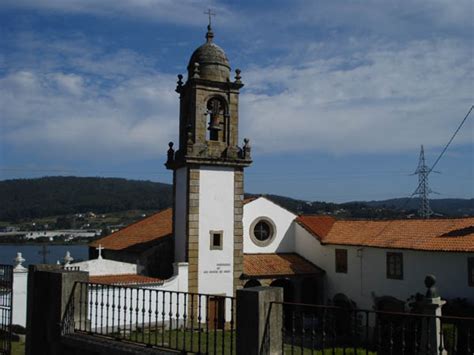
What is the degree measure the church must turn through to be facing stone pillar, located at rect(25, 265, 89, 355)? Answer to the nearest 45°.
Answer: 0° — it already faces it

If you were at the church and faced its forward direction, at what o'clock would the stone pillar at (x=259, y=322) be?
The stone pillar is roughly at 12 o'clock from the church.

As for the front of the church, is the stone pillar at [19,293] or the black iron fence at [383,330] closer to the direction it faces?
the black iron fence

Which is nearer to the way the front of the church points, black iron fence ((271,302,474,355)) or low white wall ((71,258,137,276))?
the black iron fence

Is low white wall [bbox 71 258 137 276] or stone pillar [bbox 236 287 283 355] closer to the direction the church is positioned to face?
the stone pillar

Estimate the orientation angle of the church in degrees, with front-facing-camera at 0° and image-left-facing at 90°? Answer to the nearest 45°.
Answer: approximately 0°

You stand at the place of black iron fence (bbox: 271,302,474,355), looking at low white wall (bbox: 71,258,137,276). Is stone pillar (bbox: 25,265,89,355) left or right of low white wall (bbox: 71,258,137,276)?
left
